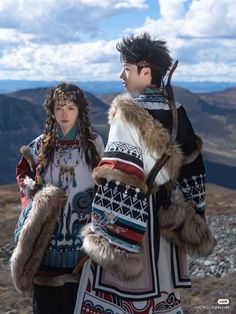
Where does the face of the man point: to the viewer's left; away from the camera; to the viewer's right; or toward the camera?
to the viewer's left

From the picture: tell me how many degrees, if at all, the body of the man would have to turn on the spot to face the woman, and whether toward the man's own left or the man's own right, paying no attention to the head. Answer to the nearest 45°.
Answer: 0° — they already face them

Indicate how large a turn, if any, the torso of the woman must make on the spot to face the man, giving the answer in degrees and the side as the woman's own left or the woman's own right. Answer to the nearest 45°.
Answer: approximately 45° to the woman's own left

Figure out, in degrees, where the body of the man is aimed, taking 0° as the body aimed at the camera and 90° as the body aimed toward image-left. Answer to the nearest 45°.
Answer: approximately 135°

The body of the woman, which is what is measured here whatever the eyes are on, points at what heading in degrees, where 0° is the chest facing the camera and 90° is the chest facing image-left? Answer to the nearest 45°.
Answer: approximately 0°

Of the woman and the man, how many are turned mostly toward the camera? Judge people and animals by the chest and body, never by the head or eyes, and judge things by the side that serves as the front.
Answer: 1
